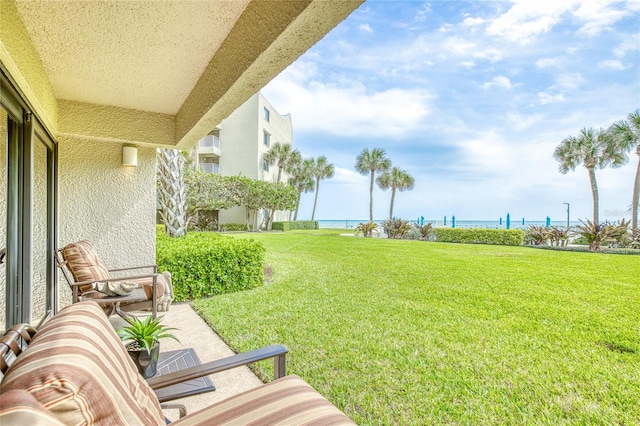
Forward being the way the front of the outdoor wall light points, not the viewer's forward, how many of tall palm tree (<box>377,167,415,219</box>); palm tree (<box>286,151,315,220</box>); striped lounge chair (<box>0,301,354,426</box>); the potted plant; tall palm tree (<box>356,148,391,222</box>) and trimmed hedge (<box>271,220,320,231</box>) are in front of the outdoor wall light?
2

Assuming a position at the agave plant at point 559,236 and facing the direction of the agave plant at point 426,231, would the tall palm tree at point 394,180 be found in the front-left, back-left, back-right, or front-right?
front-right

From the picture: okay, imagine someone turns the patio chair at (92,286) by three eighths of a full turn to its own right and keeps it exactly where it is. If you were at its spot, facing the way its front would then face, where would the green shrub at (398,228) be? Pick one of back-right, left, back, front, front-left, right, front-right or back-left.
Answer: back

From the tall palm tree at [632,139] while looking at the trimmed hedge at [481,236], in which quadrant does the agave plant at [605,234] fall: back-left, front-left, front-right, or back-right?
front-left

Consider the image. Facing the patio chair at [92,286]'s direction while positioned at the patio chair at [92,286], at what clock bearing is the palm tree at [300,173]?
The palm tree is roughly at 10 o'clock from the patio chair.

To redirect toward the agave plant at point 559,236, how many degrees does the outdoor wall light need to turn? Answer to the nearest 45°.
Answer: approximately 90° to its left

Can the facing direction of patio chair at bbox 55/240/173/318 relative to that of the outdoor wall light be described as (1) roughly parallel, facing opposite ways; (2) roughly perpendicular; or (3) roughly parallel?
roughly perpendicular

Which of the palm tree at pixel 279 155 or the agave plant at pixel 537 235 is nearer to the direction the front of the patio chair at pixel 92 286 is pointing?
the agave plant

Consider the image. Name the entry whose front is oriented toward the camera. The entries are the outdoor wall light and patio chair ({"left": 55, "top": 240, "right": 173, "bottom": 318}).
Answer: the outdoor wall light

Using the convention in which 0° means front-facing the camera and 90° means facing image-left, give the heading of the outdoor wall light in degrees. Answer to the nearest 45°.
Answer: approximately 0°

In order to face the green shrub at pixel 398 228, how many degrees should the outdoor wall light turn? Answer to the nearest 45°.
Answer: approximately 135° to its left

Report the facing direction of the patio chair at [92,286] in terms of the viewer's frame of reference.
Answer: facing to the right of the viewer

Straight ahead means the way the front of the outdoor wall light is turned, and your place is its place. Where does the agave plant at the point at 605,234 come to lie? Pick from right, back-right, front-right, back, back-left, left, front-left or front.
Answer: left

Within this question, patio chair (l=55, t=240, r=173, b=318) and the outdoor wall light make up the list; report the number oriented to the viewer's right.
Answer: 1

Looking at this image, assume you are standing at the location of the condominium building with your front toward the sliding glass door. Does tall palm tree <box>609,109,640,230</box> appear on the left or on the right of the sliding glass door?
left

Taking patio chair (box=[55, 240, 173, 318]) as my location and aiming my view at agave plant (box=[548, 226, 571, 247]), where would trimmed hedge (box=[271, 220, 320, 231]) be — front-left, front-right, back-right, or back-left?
front-left
